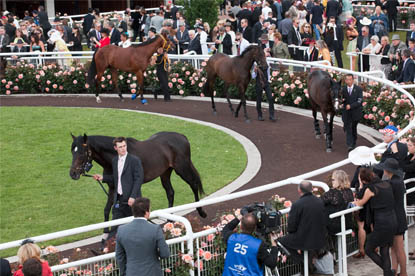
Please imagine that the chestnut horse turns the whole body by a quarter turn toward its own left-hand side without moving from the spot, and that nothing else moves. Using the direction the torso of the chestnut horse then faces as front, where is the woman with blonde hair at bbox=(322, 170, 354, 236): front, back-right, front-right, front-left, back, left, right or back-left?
back

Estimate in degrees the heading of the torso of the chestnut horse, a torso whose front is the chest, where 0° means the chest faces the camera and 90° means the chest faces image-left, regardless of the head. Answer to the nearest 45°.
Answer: approximately 270°

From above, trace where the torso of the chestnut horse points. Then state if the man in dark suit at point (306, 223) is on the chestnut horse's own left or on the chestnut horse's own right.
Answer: on the chestnut horse's own right

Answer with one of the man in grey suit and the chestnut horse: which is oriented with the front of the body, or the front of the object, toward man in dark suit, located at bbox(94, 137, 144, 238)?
the man in grey suit

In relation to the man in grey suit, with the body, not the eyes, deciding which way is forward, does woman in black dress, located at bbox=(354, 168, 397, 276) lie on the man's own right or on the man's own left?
on the man's own right

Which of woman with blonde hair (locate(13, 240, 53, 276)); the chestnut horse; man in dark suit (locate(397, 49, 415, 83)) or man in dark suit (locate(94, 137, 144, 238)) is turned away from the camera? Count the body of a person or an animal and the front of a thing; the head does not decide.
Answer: the woman with blonde hair

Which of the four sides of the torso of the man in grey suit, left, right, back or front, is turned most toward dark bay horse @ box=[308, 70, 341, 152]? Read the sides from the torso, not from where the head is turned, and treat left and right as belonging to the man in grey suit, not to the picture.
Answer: front

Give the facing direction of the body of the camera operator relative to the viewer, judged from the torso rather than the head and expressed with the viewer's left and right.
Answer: facing away from the viewer

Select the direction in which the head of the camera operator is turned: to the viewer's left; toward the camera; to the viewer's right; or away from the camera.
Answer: away from the camera

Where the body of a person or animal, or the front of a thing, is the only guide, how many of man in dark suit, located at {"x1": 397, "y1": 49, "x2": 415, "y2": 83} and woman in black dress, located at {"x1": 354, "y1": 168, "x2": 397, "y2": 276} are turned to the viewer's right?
0

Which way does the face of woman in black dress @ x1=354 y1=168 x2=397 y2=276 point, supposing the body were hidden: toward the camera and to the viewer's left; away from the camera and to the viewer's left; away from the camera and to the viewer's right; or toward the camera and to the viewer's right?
away from the camera and to the viewer's left

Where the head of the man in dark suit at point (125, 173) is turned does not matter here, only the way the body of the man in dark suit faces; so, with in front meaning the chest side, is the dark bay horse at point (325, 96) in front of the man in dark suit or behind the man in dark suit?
behind

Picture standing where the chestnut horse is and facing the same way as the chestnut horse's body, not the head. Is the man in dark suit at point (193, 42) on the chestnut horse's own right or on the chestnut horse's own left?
on the chestnut horse's own left

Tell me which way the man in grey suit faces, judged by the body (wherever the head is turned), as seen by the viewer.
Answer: away from the camera

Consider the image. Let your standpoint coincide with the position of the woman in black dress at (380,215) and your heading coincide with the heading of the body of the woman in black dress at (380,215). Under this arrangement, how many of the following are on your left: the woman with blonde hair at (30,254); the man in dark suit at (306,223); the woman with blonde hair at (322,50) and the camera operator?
3

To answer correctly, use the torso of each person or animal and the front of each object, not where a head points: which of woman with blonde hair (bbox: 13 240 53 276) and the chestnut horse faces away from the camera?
the woman with blonde hair

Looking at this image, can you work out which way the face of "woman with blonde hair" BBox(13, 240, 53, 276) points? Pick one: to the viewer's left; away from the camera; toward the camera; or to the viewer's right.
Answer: away from the camera

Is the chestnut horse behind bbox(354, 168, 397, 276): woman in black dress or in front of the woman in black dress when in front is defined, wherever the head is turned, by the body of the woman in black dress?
in front

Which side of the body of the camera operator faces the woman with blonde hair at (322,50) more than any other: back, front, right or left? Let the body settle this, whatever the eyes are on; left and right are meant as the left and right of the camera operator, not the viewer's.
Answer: front
